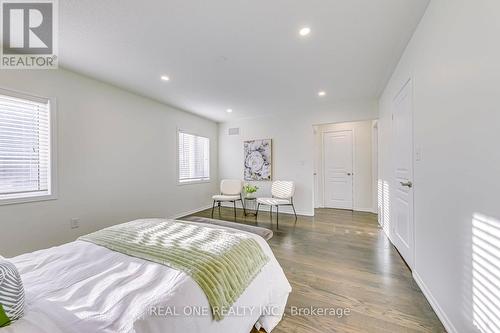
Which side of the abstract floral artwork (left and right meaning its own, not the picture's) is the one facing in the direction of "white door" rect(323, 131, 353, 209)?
left

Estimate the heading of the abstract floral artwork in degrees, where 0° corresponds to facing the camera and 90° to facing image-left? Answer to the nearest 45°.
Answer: approximately 0°

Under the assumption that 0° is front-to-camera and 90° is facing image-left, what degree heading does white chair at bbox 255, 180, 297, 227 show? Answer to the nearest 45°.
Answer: approximately 45°

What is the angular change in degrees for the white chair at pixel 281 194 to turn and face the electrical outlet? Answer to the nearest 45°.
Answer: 0° — it already faces it

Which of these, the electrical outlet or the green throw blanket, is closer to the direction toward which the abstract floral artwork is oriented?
the green throw blanket

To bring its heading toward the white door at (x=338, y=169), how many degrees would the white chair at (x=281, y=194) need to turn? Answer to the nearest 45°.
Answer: approximately 180°
